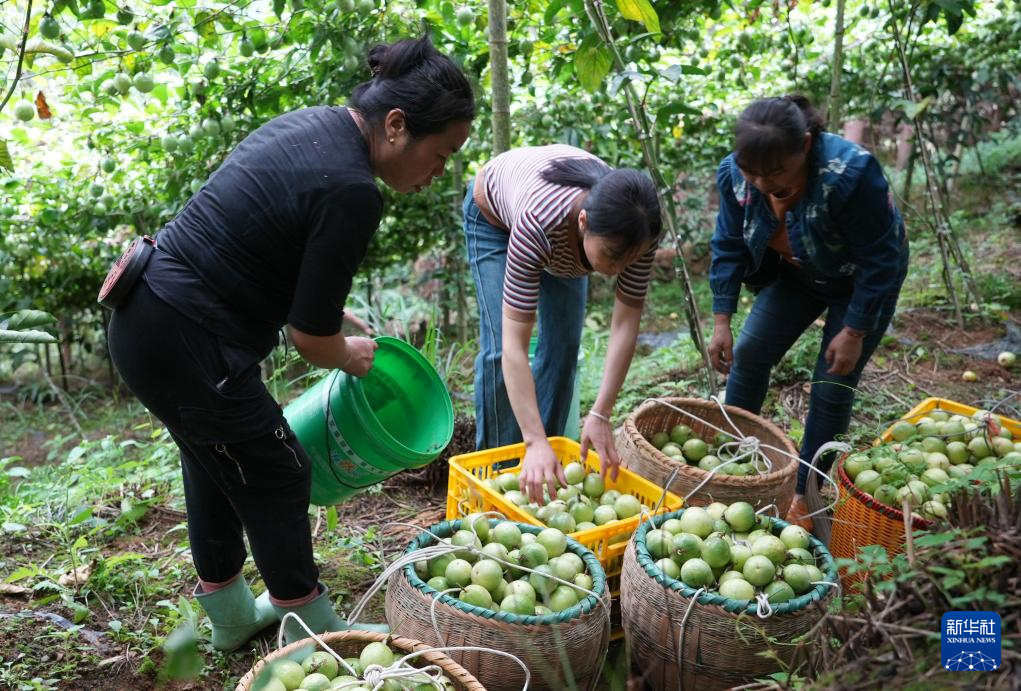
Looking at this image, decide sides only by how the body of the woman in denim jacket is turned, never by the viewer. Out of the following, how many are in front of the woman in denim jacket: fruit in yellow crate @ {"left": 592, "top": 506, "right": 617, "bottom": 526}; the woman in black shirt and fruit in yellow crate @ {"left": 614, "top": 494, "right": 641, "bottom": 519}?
3

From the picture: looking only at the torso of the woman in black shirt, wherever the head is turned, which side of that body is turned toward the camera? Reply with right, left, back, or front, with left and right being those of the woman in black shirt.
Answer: right

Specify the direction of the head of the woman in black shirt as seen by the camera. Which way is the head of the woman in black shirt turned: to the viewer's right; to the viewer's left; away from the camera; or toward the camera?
to the viewer's right

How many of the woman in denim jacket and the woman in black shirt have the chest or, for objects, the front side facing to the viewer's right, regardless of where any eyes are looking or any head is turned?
1

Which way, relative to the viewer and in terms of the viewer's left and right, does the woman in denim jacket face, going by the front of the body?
facing the viewer and to the left of the viewer

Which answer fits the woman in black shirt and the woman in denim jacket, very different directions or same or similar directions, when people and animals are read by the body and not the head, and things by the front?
very different directions

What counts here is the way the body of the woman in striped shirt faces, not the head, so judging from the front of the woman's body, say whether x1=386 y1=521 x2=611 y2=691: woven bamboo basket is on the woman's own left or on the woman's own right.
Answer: on the woman's own right

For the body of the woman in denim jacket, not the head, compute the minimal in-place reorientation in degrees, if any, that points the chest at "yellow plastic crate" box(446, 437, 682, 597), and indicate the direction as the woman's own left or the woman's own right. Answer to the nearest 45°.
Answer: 0° — they already face it

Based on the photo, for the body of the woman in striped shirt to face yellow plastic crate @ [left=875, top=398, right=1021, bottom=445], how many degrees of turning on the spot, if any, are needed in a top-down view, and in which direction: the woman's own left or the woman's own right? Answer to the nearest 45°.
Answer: approximately 45° to the woman's own left

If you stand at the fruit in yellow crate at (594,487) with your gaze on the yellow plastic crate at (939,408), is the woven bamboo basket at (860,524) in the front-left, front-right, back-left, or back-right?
front-right

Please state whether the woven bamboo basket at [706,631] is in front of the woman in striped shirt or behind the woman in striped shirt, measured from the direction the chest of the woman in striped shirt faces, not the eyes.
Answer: in front

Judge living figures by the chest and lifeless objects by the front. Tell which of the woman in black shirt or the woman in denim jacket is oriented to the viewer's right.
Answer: the woman in black shirt

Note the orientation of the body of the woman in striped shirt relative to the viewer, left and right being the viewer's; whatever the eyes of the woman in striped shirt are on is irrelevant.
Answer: facing the viewer and to the right of the viewer

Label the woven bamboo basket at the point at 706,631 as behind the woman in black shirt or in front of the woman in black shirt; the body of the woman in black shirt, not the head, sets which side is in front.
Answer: in front

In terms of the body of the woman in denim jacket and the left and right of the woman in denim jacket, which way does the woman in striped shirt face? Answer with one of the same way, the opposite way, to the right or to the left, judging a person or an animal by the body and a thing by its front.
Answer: to the left
